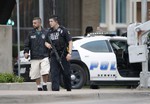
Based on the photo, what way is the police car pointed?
to the viewer's right

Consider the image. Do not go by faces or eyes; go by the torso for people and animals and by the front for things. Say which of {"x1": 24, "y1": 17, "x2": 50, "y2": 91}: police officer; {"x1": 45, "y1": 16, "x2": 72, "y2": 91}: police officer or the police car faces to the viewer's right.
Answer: the police car

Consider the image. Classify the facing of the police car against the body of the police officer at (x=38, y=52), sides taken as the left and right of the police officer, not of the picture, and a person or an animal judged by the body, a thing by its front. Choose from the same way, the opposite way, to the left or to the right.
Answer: to the left

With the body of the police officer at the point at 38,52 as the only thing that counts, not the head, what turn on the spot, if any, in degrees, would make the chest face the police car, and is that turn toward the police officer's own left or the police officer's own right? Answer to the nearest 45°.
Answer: approximately 135° to the police officer's own left

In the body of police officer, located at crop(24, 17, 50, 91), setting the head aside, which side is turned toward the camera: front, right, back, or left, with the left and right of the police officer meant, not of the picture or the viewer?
front

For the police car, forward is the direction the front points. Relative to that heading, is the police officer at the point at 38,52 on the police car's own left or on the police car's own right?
on the police car's own right

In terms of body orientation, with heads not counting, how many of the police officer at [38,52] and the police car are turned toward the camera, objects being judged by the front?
1

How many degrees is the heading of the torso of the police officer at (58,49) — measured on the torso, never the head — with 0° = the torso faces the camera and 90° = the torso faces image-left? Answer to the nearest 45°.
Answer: approximately 45°

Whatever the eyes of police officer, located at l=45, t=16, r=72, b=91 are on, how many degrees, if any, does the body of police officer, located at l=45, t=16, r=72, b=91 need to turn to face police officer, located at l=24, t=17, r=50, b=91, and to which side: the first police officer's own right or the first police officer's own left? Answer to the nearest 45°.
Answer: approximately 90° to the first police officer's own right
